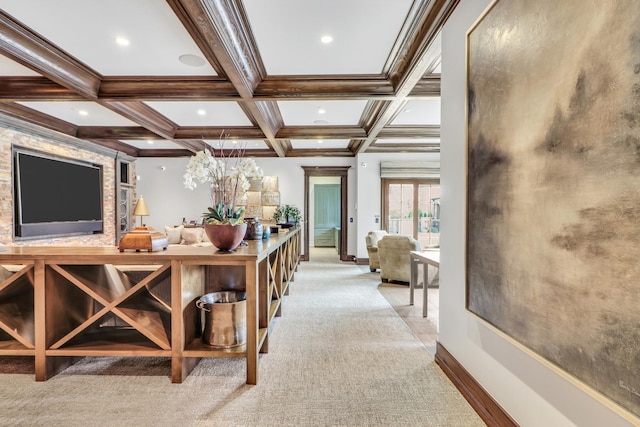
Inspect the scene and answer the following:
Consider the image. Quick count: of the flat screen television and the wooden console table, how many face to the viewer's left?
0

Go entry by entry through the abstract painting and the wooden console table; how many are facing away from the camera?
0

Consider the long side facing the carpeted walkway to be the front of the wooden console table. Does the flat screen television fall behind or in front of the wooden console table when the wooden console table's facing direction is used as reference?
behind

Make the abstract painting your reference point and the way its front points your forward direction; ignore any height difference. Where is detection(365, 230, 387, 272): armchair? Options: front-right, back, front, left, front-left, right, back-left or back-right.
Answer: right

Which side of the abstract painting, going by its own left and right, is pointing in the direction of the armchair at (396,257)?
right

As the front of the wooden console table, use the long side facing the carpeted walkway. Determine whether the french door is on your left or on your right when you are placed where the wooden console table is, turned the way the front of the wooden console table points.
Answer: on your left

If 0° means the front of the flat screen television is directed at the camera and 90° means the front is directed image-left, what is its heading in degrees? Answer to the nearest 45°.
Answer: approximately 315°

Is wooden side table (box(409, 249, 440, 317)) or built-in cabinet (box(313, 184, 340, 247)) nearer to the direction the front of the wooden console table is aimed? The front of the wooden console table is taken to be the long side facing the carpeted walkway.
the wooden side table

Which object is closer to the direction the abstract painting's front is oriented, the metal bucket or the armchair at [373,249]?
the metal bucket
